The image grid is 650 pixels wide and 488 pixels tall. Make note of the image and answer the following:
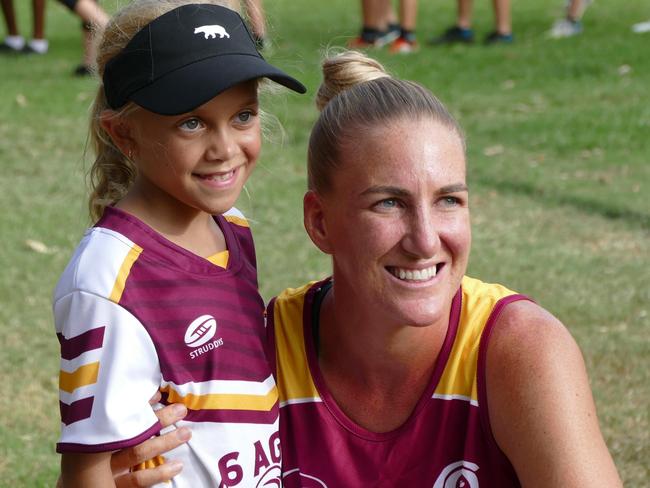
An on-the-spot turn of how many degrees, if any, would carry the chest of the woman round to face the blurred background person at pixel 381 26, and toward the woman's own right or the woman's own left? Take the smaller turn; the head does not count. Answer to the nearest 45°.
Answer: approximately 180°

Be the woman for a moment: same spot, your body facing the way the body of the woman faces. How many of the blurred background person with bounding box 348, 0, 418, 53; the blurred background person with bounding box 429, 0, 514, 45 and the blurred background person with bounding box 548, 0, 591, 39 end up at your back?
3

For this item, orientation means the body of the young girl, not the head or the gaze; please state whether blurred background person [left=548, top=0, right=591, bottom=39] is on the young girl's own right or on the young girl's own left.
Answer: on the young girl's own left

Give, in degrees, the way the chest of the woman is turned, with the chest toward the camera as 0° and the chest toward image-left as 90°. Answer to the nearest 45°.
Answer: approximately 0°

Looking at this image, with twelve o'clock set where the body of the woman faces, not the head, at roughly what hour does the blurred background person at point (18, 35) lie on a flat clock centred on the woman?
The blurred background person is roughly at 5 o'clock from the woman.

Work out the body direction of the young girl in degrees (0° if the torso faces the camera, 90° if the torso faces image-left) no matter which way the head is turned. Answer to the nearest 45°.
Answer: approximately 315°

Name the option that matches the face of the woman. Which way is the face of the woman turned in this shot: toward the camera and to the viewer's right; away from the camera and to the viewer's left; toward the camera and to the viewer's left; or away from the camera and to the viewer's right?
toward the camera and to the viewer's right
